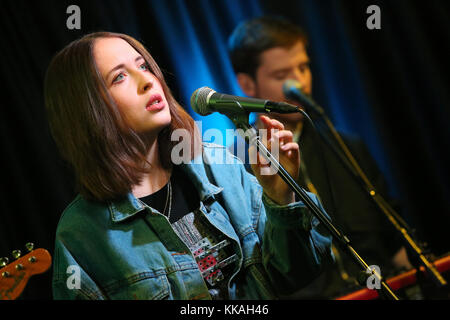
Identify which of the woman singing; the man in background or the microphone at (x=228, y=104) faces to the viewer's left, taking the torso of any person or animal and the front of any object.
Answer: the microphone

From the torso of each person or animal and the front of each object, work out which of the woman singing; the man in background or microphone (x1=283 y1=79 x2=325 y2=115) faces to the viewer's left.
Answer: the microphone

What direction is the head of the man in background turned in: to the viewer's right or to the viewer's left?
to the viewer's right

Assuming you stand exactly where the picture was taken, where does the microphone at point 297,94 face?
facing to the left of the viewer

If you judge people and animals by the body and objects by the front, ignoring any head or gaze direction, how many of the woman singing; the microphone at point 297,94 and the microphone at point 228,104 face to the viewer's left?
2

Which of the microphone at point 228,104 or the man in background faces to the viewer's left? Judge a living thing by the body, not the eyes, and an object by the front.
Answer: the microphone

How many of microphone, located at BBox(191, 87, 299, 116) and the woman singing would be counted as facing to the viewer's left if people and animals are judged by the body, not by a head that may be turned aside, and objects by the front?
1

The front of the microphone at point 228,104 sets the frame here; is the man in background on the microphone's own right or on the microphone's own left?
on the microphone's own right

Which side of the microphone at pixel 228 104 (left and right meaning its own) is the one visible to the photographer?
left
